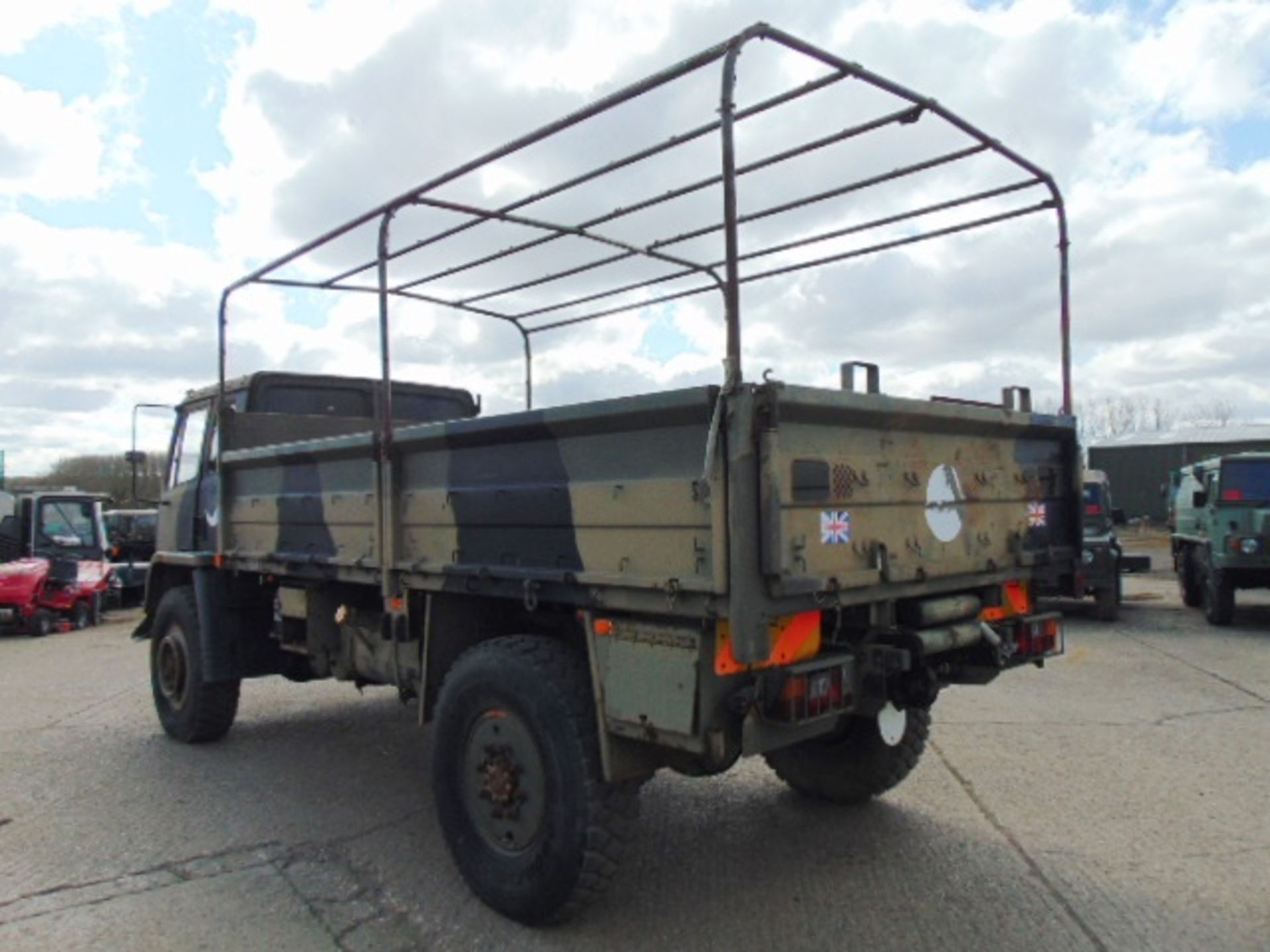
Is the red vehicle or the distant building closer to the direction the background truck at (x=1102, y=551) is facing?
the red vehicle

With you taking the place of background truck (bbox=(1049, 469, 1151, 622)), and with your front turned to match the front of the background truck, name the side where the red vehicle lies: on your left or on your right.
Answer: on your right

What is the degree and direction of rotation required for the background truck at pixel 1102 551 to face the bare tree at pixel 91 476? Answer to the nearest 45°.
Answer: approximately 90° to its right

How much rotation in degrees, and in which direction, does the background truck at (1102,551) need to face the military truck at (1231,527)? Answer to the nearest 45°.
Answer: approximately 90° to its left

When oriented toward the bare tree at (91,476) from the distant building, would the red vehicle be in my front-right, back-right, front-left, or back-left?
front-left

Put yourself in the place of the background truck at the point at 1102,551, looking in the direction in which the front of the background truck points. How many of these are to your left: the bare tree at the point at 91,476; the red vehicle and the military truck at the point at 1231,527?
1

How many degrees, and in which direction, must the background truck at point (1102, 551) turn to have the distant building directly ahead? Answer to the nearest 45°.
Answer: approximately 180°

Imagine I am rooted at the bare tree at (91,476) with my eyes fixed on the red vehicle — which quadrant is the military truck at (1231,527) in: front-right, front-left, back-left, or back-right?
front-left

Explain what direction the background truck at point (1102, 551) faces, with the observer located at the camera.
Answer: facing the viewer
